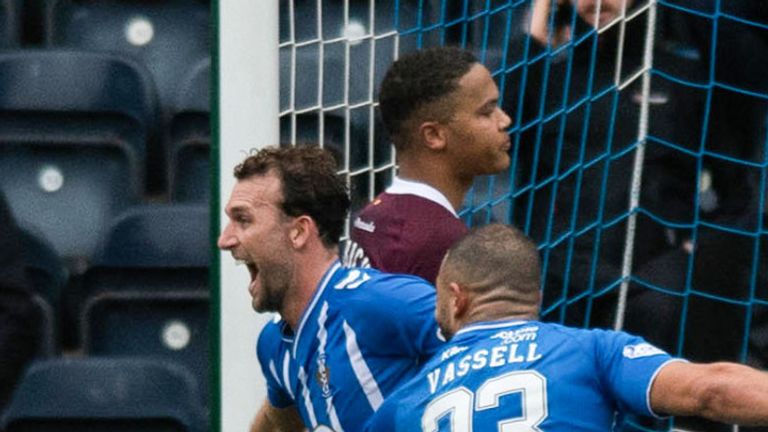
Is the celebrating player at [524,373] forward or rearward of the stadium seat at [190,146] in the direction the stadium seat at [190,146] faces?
forward

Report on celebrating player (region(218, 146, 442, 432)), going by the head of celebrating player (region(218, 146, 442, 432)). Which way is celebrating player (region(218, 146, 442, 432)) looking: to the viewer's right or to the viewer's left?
to the viewer's left

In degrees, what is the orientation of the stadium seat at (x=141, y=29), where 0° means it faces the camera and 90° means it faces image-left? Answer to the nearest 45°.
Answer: approximately 0°

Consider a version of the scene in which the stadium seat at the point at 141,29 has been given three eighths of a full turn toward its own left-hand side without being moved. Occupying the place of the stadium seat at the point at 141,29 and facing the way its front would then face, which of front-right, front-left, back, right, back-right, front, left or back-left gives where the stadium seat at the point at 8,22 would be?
back-left

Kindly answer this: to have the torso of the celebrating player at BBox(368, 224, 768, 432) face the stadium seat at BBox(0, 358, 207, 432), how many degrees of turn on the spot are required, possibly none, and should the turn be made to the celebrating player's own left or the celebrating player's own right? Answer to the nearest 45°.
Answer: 0° — they already face it

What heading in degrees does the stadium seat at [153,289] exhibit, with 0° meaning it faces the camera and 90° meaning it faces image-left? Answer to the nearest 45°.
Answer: approximately 0°

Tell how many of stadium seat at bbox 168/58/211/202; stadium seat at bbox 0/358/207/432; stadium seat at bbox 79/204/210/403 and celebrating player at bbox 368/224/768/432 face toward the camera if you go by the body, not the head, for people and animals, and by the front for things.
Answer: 3
